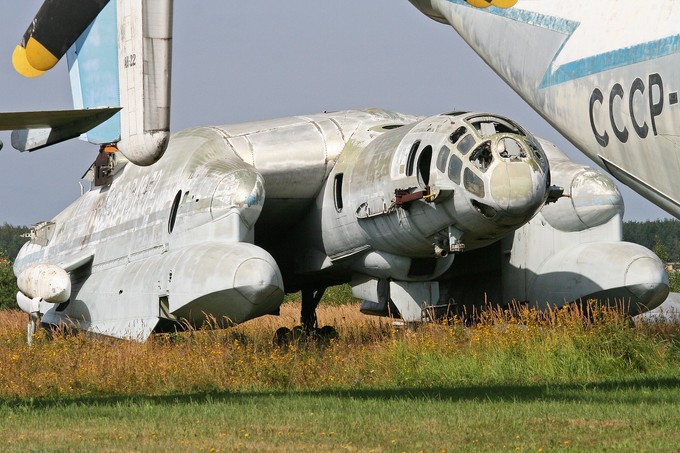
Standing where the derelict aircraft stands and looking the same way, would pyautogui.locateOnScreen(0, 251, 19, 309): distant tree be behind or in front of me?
behind

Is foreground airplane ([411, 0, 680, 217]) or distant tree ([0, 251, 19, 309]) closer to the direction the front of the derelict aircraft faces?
the foreground airplane

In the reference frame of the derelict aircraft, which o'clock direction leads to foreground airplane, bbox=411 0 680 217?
The foreground airplane is roughly at 1 o'clock from the derelict aircraft.

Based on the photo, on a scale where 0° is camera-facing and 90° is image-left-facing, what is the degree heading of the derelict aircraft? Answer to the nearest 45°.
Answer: approximately 315°
